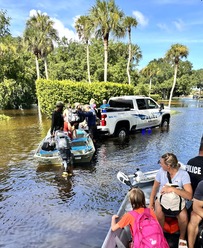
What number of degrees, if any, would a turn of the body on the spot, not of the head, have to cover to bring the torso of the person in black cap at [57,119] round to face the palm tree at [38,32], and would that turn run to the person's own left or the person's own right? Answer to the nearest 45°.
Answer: approximately 45° to the person's own left

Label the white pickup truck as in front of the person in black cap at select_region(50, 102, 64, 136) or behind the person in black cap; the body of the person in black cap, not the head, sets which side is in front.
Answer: in front

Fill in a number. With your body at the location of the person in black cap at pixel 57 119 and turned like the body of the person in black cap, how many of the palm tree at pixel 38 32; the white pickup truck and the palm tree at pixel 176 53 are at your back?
0

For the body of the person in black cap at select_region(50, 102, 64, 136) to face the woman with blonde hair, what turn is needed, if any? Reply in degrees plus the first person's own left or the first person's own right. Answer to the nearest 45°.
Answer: approximately 135° to the first person's own right

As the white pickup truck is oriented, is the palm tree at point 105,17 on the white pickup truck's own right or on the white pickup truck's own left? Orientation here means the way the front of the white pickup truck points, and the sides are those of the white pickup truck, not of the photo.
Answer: on the white pickup truck's own left

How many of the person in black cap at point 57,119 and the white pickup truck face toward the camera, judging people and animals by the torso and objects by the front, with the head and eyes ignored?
0

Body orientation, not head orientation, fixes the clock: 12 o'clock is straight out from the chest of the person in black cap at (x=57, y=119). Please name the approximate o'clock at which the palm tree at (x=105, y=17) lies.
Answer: The palm tree is roughly at 11 o'clock from the person in black cap.

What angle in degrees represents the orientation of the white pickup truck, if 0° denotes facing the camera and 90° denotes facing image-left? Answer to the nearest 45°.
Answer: approximately 225°

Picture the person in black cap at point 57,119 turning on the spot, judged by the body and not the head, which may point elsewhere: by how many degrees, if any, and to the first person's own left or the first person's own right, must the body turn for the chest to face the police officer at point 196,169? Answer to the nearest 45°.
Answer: approximately 135° to the first person's own right

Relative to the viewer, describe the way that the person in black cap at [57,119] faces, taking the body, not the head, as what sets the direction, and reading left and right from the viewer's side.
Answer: facing away from the viewer and to the right of the viewer
